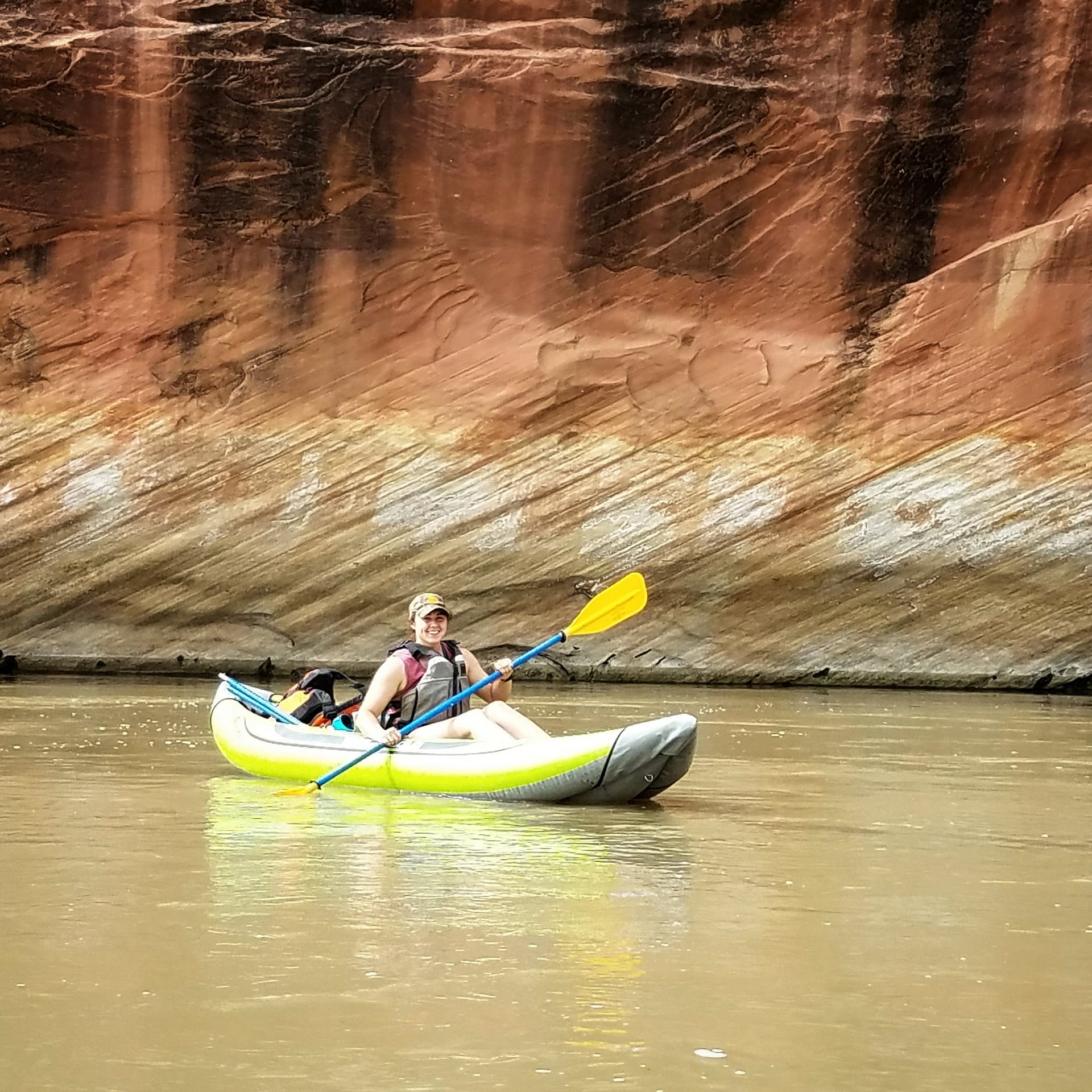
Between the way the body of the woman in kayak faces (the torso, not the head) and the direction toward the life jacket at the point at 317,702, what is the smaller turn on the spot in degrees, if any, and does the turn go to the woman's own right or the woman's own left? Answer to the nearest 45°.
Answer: approximately 180°

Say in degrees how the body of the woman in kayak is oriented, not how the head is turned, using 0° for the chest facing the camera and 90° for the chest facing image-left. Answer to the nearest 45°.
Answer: approximately 315°
